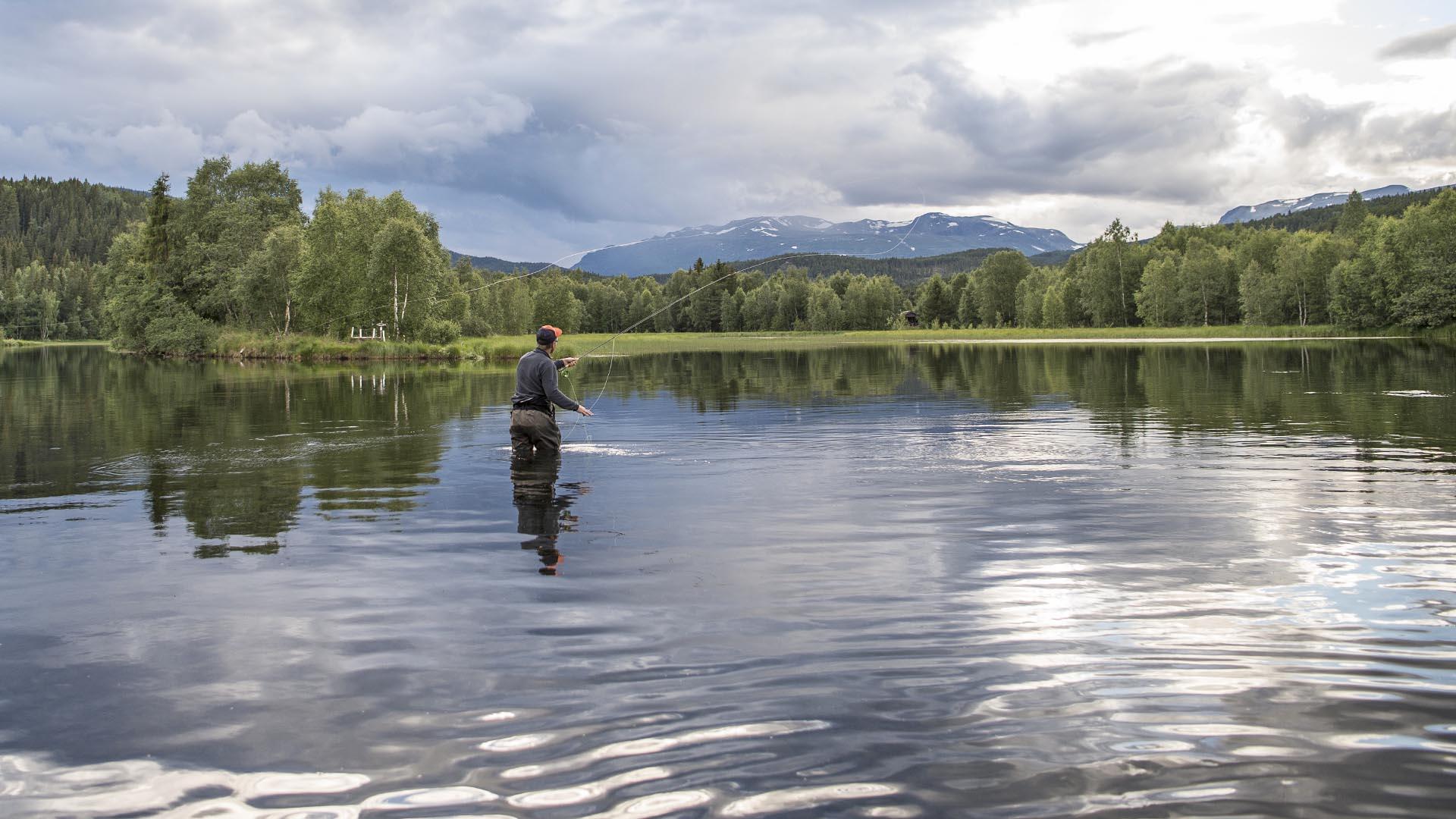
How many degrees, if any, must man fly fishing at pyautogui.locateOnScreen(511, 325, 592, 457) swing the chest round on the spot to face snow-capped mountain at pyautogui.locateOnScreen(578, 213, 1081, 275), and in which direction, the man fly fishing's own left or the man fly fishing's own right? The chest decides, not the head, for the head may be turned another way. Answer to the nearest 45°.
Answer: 0° — they already face it

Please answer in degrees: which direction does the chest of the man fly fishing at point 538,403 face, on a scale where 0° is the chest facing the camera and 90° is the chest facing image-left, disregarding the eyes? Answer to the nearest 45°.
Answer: approximately 225°
